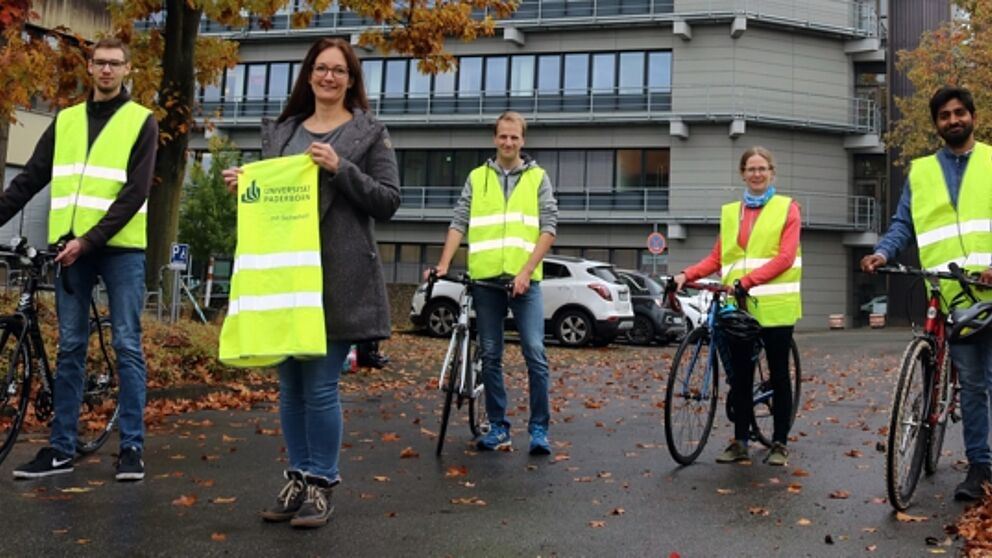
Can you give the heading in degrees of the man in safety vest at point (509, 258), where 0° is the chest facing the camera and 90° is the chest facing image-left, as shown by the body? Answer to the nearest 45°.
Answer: approximately 0°

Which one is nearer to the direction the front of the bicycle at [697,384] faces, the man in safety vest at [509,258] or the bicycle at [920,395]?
the man in safety vest

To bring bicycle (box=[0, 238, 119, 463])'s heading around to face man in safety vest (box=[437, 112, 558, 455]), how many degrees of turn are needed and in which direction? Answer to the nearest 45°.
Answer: approximately 135° to its left

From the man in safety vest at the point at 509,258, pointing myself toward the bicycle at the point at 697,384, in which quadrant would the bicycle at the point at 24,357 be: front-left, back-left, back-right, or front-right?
back-right

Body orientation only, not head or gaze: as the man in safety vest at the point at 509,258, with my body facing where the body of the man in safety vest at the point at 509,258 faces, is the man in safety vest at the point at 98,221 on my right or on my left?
on my right

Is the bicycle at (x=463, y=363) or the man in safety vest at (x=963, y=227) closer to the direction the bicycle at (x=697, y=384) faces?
the bicycle

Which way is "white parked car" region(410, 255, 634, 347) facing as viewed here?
to the viewer's left

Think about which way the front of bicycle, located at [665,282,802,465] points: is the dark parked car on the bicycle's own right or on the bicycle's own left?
on the bicycle's own right

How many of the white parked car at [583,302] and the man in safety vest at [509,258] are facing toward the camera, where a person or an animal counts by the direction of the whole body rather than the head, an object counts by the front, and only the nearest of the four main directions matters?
1

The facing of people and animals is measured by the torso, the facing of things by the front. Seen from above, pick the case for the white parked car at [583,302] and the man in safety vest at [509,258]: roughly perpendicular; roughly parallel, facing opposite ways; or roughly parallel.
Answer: roughly perpendicular
